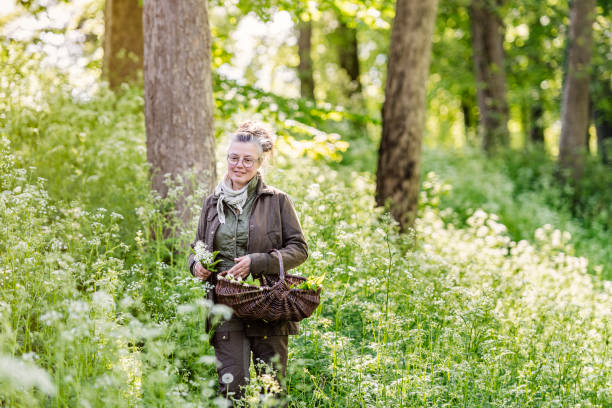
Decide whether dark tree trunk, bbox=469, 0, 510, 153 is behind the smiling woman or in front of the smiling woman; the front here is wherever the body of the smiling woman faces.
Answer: behind

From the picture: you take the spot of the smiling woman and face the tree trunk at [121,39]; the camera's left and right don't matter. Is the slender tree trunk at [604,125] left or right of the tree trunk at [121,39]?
right

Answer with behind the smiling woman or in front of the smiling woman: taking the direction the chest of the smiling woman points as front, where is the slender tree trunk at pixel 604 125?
behind

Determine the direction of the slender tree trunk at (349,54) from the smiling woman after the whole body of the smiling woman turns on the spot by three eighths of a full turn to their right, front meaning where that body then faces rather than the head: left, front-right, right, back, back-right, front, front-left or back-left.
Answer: front

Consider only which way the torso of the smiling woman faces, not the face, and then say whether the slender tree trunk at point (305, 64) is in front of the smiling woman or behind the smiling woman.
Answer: behind

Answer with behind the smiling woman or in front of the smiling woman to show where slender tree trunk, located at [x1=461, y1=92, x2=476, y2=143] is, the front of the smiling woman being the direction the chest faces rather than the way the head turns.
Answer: behind

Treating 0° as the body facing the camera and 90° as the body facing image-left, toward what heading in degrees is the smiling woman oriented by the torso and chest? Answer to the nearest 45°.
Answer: approximately 45°

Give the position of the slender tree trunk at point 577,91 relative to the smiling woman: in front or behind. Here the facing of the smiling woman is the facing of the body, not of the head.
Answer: behind
